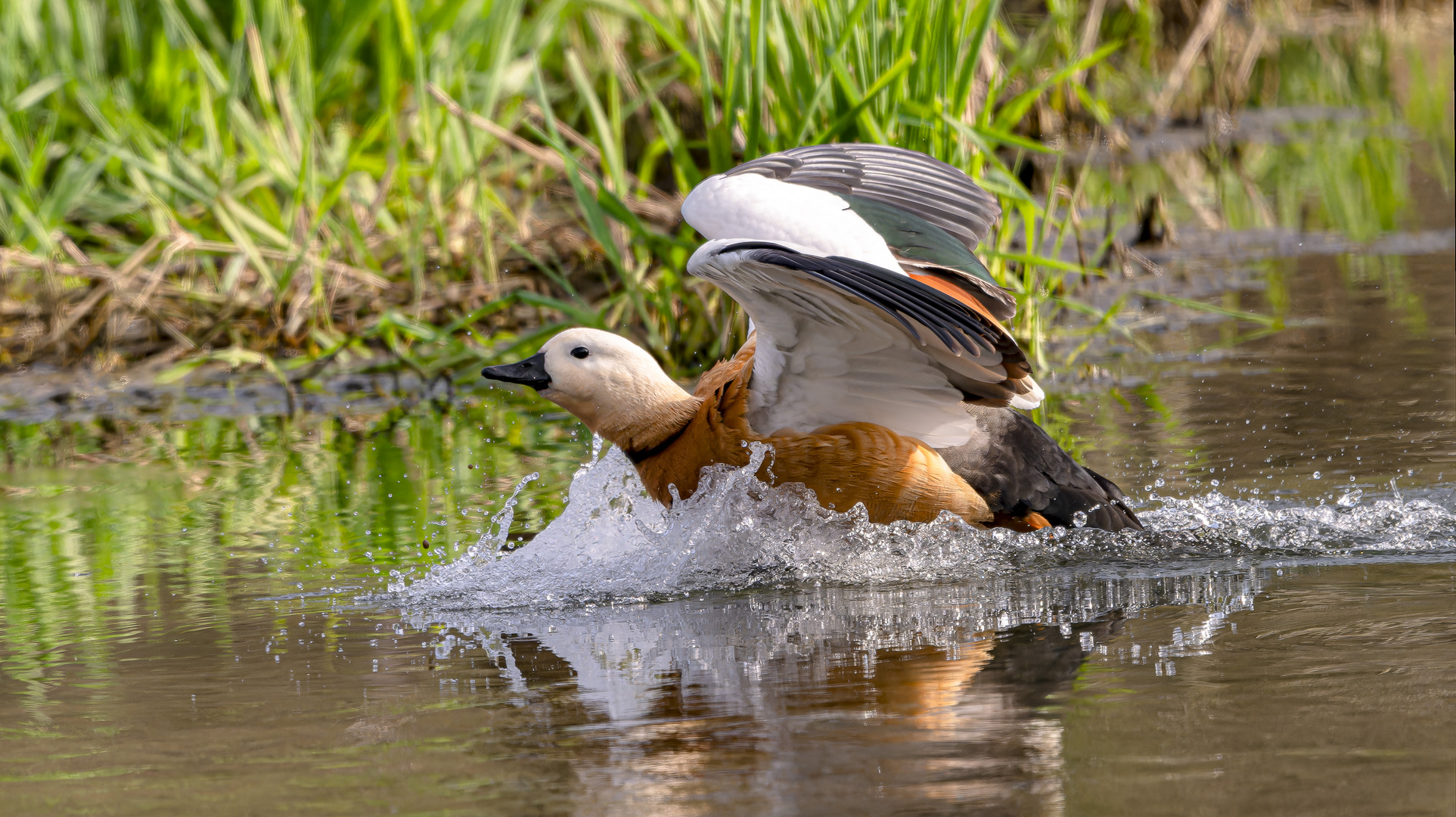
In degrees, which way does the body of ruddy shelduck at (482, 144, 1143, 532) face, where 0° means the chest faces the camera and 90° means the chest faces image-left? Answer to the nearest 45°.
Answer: approximately 90°
